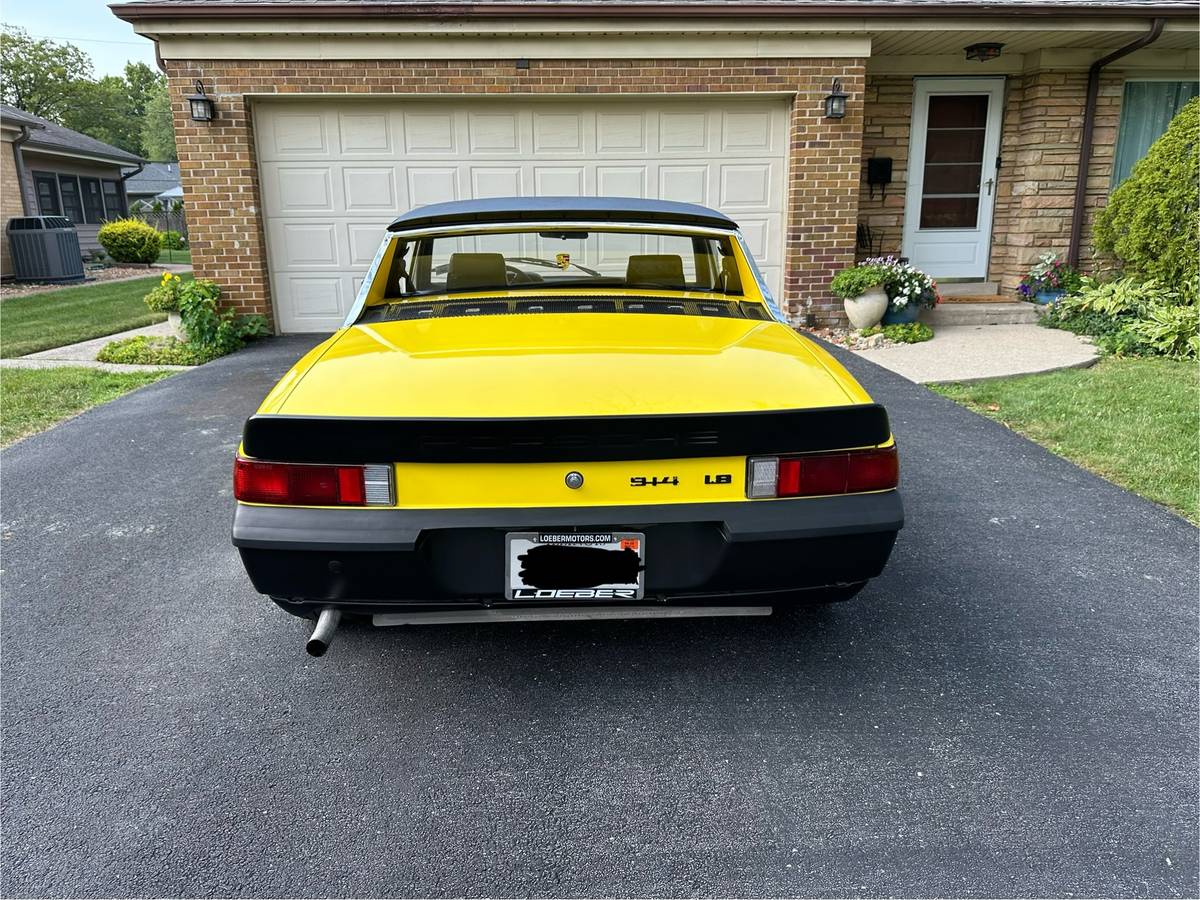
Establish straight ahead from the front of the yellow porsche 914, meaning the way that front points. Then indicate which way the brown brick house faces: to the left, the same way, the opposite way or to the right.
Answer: the opposite way

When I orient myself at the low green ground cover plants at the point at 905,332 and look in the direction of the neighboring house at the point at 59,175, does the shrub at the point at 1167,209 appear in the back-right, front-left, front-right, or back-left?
back-right

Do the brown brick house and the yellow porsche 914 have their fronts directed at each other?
yes

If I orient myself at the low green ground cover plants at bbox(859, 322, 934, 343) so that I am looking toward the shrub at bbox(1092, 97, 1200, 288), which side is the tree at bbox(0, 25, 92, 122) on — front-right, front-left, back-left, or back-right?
back-left

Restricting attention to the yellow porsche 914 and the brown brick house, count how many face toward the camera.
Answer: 1

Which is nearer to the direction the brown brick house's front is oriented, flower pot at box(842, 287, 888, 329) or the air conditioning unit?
the flower pot

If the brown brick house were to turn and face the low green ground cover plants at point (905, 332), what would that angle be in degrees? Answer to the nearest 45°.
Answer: approximately 90° to its left

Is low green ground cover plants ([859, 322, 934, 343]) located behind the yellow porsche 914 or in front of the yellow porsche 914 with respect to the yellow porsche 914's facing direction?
in front

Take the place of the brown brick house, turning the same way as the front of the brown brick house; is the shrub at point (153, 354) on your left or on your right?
on your right

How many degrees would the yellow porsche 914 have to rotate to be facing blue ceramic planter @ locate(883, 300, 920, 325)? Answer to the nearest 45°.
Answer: approximately 45° to its right

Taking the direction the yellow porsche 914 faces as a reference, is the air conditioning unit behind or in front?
in front

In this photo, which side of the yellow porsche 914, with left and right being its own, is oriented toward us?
back
